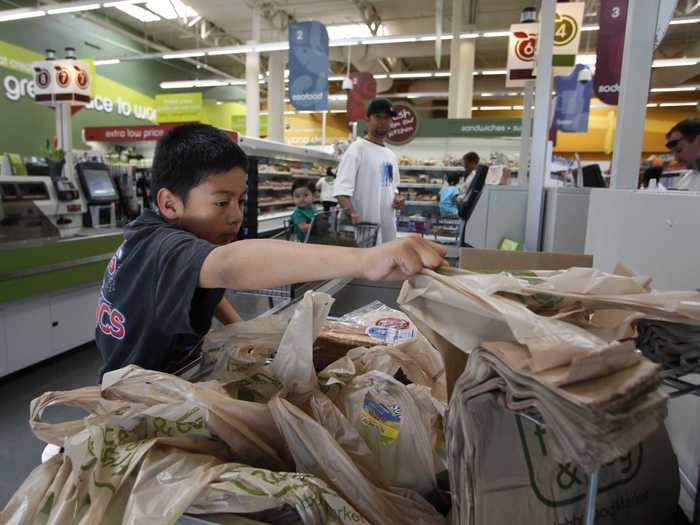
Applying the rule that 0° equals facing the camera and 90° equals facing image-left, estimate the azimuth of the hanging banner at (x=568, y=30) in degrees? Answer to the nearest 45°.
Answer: approximately 0°

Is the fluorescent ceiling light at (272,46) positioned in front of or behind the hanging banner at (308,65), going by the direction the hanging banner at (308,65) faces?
behind

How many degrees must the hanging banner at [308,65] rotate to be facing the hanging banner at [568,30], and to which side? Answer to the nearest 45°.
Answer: approximately 45° to its left

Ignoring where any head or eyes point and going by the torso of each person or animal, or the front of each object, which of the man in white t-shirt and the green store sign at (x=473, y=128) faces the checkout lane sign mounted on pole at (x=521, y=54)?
the green store sign

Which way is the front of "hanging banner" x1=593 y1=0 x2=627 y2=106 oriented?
toward the camera

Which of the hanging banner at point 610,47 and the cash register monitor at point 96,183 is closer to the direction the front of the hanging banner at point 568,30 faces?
the cash register monitor

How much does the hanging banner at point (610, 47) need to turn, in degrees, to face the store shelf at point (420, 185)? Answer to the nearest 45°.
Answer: approximately 135° to its right

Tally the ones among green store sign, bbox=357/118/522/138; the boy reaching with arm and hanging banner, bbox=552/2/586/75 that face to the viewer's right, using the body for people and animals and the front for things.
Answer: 1

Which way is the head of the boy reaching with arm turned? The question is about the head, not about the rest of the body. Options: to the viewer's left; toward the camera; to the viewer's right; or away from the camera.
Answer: to the viewer's right

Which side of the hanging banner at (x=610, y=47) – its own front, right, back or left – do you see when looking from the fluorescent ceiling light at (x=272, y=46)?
right

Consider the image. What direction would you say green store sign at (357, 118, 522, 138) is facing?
toward the camera

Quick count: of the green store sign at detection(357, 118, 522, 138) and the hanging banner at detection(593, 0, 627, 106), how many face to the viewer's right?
0

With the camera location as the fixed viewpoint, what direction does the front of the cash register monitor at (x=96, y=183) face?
facing the viewer and to the right of the viewer

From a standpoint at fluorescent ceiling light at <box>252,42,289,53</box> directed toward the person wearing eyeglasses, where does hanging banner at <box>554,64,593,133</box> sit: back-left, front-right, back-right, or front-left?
front-left

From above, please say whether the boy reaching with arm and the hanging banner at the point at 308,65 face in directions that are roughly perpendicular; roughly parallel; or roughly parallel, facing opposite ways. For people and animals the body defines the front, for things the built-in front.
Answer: roughly perpendicular

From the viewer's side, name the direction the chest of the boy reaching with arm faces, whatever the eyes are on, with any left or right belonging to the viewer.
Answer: facing to the right of the viewer
